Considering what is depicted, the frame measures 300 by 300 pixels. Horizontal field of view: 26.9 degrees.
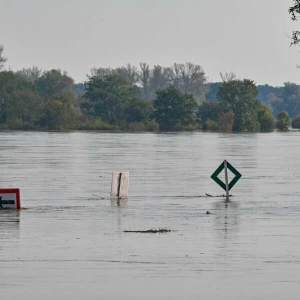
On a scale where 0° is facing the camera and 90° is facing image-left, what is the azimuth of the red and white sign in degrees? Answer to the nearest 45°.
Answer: approximately 0°
